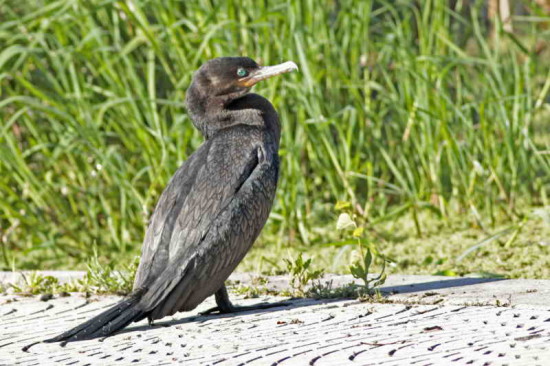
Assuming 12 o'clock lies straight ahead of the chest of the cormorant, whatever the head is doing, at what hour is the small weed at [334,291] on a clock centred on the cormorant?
The small weed is roughly at 1 o'clock from the cormorant.

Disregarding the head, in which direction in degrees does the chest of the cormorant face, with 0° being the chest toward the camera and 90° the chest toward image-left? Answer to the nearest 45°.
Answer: approximately 225°
